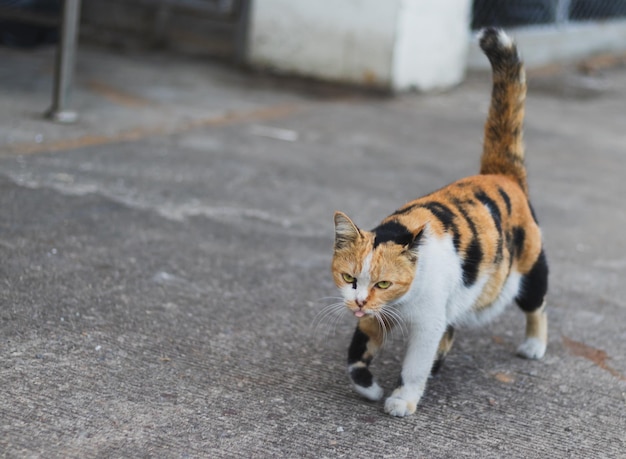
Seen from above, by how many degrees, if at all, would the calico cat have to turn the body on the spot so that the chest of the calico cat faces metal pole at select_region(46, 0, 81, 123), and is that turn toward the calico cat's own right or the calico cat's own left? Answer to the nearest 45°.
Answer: approximately 90° to the calico cat's own right

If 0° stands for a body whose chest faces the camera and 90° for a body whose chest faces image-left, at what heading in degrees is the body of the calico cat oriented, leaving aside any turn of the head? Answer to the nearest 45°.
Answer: approximately 45°

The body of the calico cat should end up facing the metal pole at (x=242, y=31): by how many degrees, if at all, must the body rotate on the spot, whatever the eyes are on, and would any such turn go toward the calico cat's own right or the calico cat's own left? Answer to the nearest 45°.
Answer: approximately 135° to the calico cat's own right
